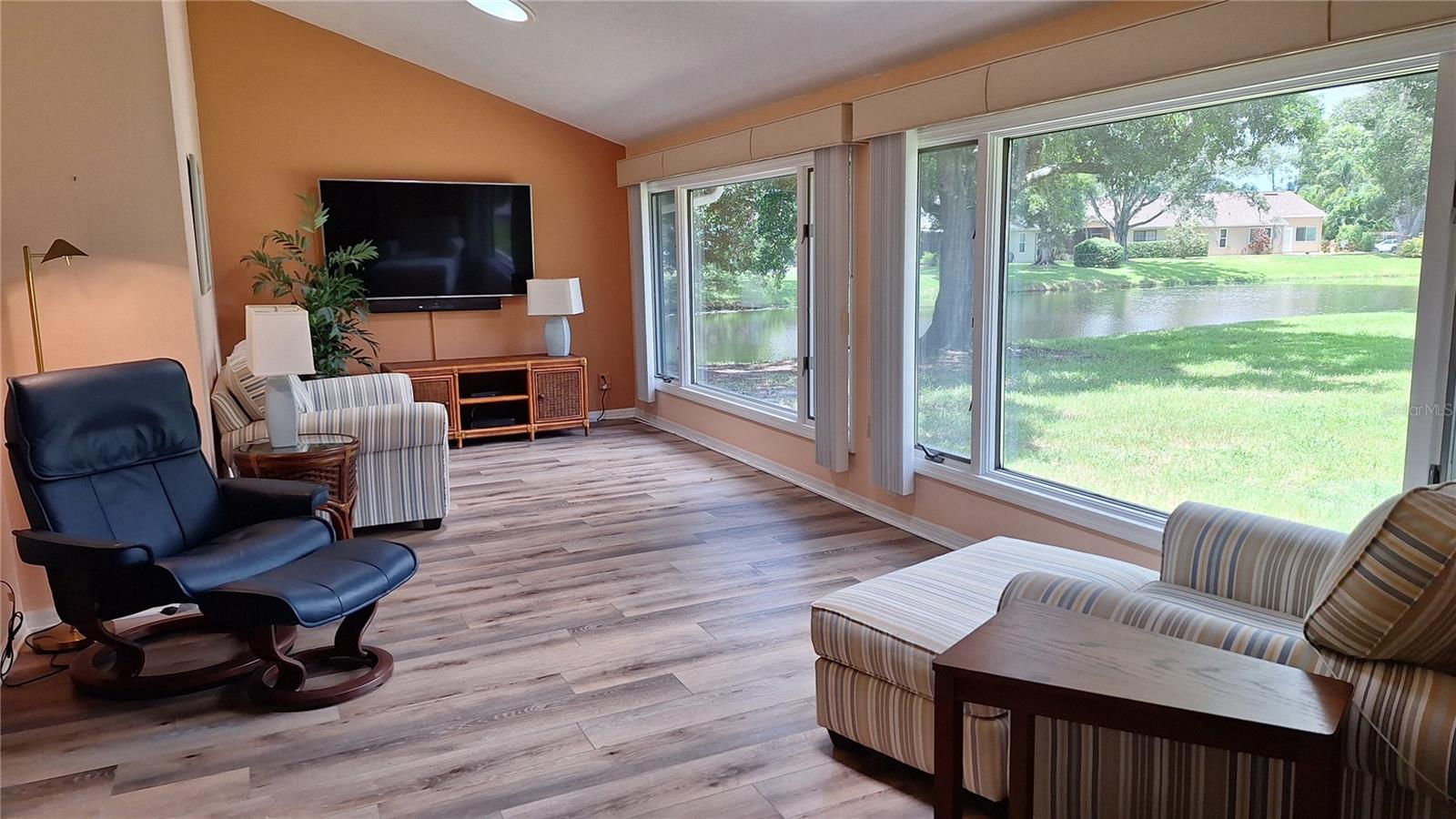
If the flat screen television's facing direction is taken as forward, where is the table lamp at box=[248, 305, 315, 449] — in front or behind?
in front

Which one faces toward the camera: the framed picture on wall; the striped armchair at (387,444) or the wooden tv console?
the wooden tv console

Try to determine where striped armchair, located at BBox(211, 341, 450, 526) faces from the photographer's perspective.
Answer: facing to the right of the viewer

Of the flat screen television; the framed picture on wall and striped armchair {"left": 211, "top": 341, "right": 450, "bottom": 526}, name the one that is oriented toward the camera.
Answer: the flat screen television

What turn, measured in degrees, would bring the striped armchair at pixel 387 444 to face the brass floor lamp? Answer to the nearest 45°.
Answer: approximately 135° to its right

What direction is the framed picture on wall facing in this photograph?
to the viewer's right

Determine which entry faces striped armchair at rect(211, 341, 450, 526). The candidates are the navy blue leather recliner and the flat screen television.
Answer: the flat screen television
